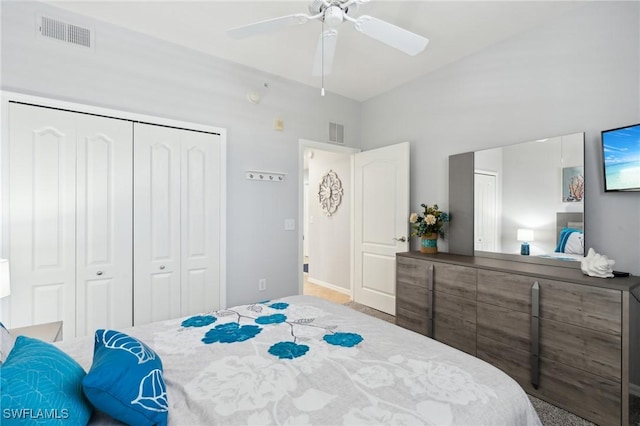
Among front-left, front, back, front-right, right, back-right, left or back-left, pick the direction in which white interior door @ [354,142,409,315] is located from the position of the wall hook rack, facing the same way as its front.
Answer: left

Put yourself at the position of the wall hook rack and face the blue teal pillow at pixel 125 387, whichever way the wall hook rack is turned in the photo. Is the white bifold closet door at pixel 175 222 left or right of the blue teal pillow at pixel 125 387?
right

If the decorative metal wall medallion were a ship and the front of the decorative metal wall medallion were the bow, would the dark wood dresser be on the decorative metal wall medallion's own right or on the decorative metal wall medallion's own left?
on the decorative metal wall medallion's own left

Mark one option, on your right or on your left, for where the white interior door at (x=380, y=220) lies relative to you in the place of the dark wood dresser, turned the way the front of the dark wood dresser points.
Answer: on your right

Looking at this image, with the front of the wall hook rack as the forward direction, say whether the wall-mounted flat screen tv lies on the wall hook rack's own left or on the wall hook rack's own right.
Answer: on the wall hook rack's own left

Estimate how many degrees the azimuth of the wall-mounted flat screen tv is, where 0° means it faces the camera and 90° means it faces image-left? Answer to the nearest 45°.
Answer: approximately 45°

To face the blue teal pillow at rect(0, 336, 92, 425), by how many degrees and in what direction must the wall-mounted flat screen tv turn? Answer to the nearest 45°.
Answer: approximately 45° to its left

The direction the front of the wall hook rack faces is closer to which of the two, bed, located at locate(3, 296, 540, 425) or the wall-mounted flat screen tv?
the bed

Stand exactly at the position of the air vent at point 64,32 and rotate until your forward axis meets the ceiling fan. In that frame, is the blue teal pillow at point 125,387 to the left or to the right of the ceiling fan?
right

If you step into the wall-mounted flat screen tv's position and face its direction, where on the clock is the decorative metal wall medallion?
The decorative metal wall medallion is roughly at 2 o'clock from the wall-mounted flat screen tv.
